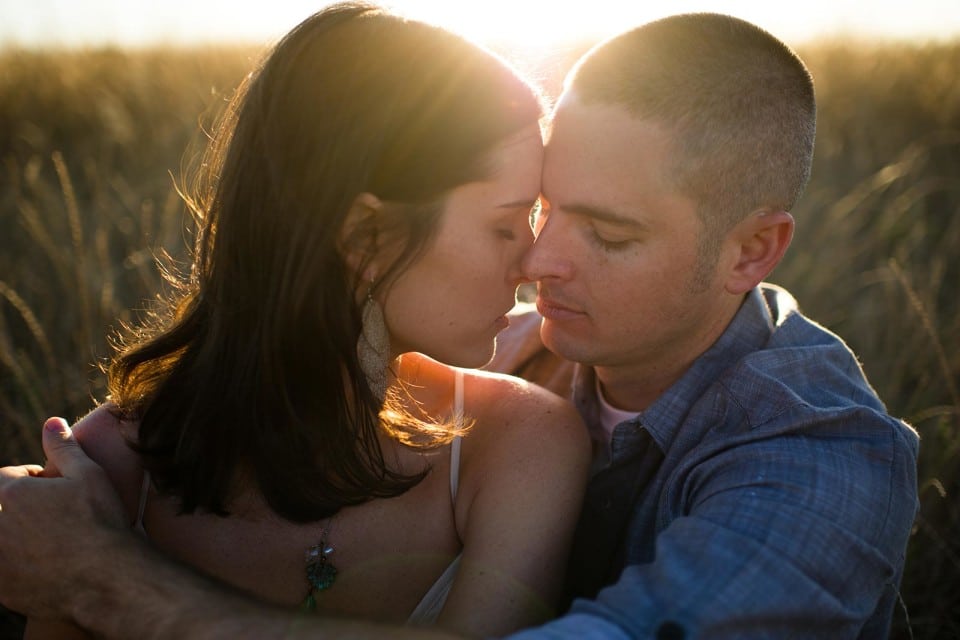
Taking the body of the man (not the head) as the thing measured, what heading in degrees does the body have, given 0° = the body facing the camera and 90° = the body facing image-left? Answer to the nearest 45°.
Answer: approximately 45°

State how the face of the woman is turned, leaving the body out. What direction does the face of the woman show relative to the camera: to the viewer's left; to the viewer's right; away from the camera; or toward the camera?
to the viewer's right
